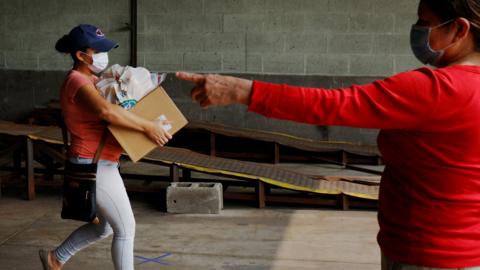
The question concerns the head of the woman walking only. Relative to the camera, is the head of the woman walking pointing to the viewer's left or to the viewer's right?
to the viewer's right

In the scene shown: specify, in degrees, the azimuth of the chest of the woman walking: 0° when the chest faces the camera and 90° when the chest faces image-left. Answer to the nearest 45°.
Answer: approximately 270°

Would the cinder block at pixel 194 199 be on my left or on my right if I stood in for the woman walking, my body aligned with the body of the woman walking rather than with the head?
on my left
